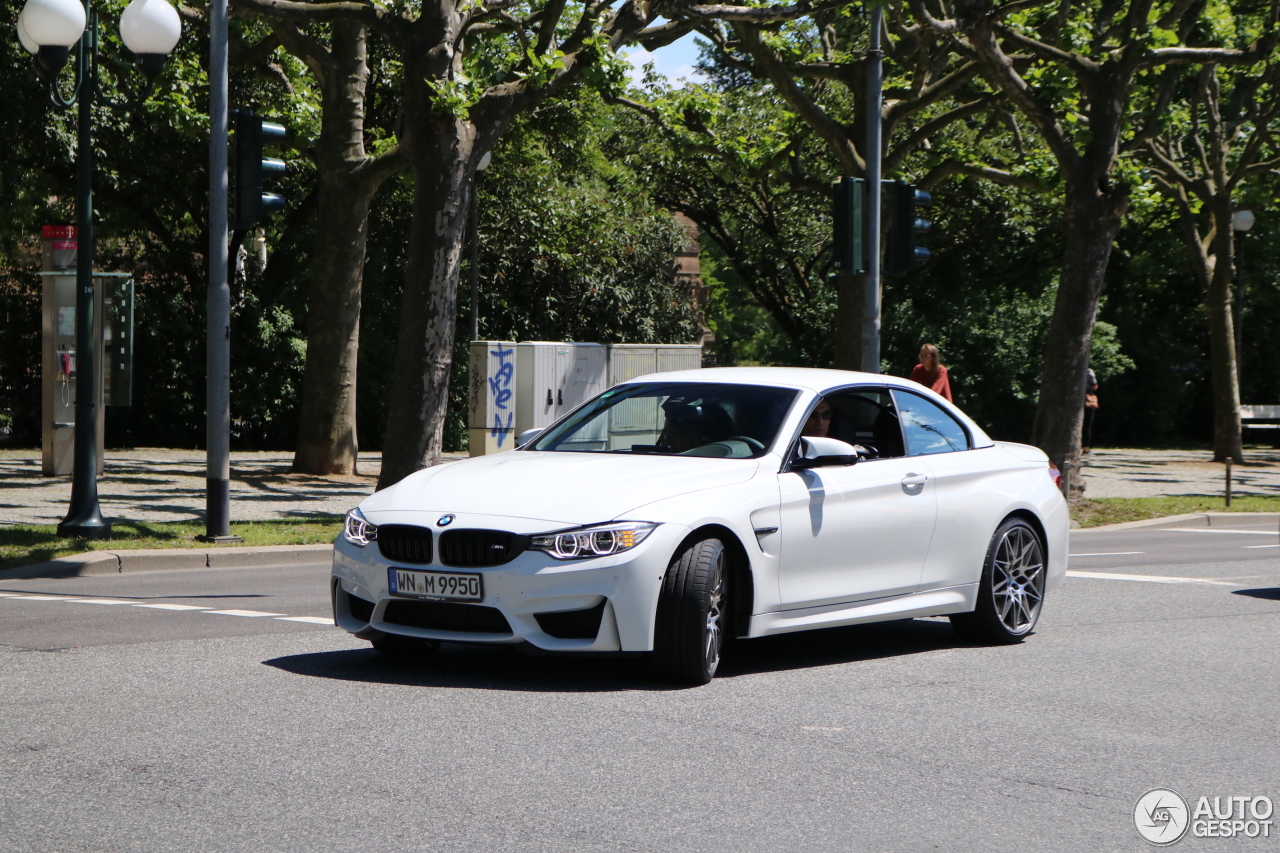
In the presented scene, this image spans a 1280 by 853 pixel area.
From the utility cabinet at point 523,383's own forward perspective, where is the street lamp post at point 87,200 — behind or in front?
in front

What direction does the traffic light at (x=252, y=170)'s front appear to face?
to the viewer's right

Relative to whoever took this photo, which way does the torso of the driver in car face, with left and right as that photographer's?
facing the viewer and to the left of the viewer

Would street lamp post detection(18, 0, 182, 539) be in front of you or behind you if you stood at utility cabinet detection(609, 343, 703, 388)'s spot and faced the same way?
in front

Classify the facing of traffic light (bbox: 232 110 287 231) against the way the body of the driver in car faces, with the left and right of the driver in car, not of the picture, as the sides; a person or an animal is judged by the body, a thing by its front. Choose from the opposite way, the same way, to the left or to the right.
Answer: the opposite way

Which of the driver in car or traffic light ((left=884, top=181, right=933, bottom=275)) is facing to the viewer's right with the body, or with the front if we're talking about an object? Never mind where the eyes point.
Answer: the traffic light

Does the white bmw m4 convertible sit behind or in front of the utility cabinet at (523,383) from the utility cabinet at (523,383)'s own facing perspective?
in front

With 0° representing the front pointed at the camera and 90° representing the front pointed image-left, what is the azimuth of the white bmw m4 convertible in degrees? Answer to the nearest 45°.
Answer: approximately 45°

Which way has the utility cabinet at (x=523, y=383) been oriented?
toward the camera

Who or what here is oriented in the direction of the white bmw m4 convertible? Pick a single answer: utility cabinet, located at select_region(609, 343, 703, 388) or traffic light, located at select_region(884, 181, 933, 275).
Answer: the utility cabinet

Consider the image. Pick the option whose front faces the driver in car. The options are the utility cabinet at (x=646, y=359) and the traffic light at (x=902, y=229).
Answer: the utility cabinet

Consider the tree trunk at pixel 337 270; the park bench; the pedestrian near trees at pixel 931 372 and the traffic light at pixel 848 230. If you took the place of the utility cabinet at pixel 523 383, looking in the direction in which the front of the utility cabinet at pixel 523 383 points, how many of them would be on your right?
1

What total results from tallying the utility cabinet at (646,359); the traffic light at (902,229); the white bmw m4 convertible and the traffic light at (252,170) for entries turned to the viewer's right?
2

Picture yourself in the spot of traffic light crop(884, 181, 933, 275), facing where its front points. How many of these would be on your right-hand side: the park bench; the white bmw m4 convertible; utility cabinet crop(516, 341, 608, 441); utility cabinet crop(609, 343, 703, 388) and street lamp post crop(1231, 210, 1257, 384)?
1

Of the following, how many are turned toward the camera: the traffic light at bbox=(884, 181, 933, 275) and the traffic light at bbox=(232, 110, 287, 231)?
0

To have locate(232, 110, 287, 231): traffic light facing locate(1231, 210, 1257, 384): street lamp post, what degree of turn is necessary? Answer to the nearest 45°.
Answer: approximately 45° to its left

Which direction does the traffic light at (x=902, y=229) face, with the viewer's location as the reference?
facing to the right of the viewer

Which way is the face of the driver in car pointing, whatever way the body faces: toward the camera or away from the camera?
toward the camera

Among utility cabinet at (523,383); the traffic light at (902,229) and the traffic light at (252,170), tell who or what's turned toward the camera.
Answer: the utility cabinet
